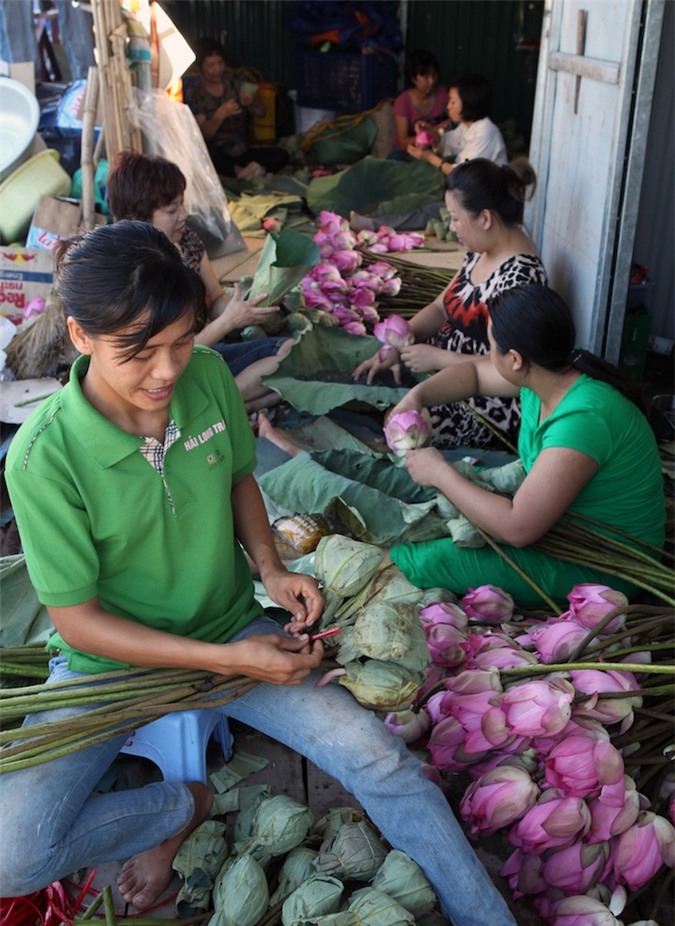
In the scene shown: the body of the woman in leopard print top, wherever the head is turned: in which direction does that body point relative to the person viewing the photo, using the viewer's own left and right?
facing the viewer and to the left of the viewer

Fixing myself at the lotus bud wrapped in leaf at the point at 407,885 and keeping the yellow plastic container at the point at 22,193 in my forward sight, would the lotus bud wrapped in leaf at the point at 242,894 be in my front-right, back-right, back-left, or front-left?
front-left

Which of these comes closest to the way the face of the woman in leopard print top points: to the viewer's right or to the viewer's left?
to the viewer's left

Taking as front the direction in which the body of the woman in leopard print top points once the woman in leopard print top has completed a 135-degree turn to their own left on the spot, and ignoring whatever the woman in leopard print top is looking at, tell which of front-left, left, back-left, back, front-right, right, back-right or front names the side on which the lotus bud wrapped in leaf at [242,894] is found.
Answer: right

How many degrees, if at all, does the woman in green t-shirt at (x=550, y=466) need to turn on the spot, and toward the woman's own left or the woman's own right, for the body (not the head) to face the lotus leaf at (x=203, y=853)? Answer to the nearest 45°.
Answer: approximately 45° to the woman's own left

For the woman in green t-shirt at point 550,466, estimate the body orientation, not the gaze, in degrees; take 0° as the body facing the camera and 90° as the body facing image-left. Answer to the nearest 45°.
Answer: approximately 90°

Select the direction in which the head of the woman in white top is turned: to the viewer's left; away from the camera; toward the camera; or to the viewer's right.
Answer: to the viewer's left

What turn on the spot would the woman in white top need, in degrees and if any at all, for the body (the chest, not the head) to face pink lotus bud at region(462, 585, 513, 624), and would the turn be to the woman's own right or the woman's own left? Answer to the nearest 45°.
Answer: approximately 90° to the woman's own left

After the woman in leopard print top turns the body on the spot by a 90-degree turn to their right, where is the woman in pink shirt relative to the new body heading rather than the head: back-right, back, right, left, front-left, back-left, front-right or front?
front-right

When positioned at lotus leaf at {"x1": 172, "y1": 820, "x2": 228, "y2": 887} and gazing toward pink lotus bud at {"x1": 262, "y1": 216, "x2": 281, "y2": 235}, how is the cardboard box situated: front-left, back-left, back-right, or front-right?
front-left

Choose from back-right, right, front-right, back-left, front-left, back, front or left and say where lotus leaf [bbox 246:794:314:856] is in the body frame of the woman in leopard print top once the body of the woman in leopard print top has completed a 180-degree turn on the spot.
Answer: back-right

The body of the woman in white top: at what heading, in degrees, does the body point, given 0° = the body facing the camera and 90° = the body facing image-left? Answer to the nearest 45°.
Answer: approximately 90°
